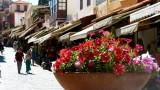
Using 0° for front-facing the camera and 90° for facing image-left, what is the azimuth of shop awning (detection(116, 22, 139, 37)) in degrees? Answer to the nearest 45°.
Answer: approximately 45°

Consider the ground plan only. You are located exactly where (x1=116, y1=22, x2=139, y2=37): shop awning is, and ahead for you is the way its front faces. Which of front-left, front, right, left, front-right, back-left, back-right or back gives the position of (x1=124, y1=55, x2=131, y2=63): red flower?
front-left

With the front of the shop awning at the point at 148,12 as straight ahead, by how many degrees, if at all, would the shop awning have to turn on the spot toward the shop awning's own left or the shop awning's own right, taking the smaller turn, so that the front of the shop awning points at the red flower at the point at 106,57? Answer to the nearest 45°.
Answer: approximately 45° to the shop awning's own left

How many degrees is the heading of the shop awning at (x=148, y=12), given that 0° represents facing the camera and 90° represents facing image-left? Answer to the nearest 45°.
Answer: approximately 45°
